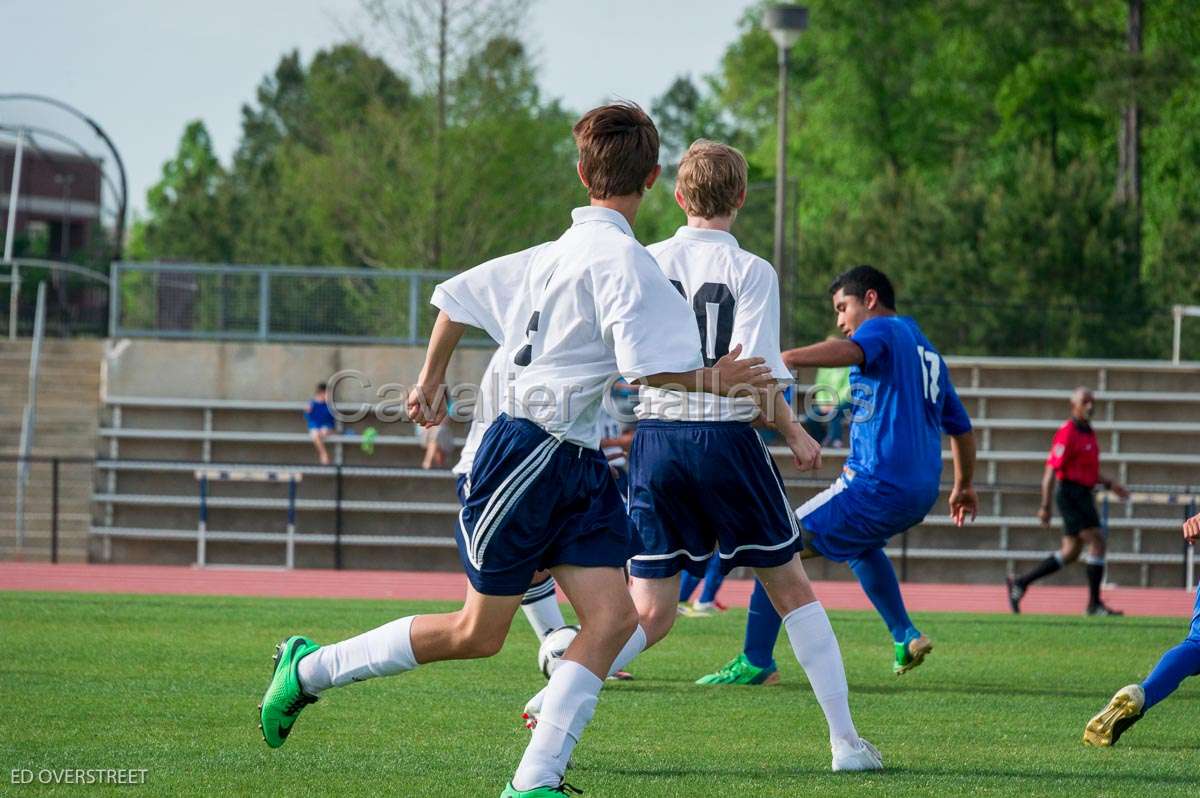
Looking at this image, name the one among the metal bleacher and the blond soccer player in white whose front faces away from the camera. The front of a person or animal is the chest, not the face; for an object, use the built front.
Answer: the blond soccer player in white

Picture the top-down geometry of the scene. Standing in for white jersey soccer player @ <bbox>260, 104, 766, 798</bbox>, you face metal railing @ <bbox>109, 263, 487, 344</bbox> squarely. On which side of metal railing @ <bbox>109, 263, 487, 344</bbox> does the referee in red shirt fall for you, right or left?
right

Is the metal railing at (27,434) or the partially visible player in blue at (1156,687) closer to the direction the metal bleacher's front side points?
the partially visible player in blue

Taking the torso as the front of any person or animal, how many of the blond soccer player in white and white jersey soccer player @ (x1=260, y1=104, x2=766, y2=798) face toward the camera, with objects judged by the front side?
0

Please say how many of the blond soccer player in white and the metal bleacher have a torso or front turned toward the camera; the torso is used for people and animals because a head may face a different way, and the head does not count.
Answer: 1

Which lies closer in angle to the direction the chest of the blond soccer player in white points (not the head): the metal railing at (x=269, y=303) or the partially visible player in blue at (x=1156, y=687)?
the metal railing

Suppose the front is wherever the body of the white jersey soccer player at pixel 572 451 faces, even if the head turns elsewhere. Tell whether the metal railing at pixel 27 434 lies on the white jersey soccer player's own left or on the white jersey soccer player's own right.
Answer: on the white jersey soccer player's own left

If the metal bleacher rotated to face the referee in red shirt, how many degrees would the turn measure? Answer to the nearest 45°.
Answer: approximately 45° to its left

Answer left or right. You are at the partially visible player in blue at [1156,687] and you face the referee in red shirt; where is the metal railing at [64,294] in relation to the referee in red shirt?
left

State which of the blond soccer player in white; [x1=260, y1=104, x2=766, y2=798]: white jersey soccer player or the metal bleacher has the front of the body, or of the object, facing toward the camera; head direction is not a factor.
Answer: the metal bleacher

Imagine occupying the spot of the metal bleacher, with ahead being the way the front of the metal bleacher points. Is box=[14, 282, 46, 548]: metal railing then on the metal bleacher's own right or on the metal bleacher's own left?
on the metal bleacher's own right

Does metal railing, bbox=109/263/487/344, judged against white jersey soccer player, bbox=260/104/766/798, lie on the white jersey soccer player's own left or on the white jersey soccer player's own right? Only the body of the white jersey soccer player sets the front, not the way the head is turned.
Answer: on the white jersey soccer player's own left

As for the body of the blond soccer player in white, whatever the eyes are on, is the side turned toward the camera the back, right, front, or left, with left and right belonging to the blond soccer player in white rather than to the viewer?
back

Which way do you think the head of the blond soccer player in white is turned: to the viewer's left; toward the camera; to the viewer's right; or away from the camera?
away from the camera

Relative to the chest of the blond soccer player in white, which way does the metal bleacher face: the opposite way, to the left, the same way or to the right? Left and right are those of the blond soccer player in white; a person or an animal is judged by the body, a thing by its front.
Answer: the opposite way
